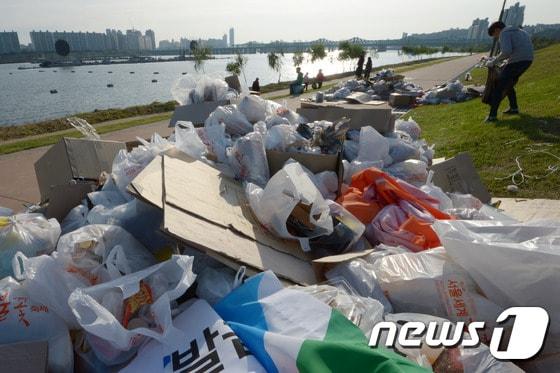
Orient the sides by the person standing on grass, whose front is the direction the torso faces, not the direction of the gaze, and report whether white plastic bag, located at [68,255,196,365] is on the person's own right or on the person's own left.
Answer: on the person's own left

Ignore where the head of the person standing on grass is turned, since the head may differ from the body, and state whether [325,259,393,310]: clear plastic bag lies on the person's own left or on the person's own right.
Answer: on the person's own left

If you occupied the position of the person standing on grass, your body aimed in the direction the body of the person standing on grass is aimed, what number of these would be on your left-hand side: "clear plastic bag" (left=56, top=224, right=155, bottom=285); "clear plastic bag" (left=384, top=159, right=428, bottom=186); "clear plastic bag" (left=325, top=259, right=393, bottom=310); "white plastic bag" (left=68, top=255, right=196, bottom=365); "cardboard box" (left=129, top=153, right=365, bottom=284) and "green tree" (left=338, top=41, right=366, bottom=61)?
5

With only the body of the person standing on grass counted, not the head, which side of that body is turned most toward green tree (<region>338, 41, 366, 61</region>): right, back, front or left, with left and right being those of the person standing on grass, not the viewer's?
right

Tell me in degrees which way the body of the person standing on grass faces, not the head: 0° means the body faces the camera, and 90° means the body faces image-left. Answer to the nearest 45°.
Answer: approximately 90°

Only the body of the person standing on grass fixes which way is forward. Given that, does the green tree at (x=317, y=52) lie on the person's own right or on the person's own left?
on the person's own right

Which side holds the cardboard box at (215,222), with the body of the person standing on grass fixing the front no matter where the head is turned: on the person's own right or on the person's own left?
on the person's own left

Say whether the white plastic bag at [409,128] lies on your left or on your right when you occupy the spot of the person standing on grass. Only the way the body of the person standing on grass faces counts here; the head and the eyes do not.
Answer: on your left
